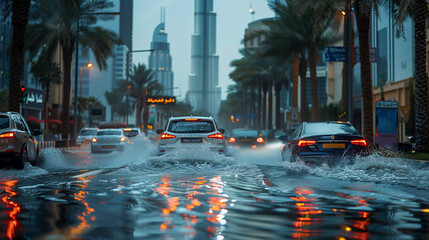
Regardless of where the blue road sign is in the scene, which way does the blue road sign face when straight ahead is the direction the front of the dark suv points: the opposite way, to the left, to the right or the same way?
the opposite way

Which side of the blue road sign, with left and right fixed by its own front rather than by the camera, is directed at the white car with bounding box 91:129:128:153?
right

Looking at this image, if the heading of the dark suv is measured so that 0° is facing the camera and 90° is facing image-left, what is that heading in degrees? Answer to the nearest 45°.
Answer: approximately 225°

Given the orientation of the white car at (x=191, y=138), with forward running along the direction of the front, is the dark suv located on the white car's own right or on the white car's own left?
on the white car's own left

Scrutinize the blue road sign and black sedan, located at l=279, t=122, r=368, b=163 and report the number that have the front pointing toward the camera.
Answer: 1

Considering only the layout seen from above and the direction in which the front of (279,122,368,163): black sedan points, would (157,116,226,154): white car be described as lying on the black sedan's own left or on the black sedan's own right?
on the black sedan's own left

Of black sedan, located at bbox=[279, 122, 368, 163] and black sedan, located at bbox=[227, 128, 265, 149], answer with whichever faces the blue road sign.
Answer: black sedan, located at bbox=[279, 122, 368, 163]

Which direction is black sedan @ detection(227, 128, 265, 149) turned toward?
away from the camera

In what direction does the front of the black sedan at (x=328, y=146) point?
away from the camera

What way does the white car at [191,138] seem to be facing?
away from the camera

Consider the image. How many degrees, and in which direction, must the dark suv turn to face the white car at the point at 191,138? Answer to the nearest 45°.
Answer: approximately 45° to its right
